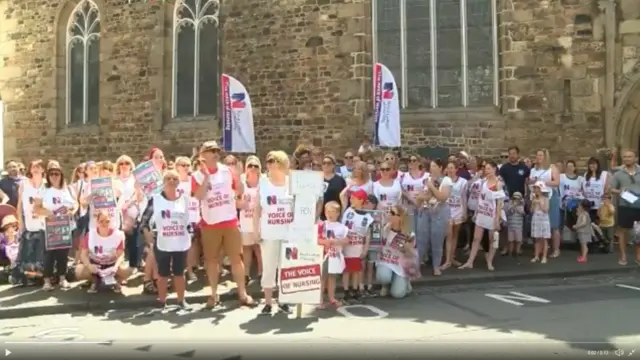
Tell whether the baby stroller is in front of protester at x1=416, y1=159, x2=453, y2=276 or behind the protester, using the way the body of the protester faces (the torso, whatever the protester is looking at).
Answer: behind

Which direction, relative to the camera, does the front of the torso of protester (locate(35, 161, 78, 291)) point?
toward the camera

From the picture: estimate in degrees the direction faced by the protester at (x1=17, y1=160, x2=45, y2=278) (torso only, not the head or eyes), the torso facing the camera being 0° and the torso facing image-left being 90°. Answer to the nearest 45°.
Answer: approximately 315°

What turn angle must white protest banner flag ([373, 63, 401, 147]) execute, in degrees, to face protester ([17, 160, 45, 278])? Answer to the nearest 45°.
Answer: approximately 45° to its right

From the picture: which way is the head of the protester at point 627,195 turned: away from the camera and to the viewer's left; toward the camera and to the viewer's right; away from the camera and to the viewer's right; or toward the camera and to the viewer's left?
toward the camera and to the viewer's left

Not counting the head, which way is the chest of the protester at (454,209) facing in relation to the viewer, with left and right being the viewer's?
facing the viewer and to the left of the viewer

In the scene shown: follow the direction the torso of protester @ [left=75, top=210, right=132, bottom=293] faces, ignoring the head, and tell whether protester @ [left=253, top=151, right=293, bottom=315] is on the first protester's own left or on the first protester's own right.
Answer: on the first protester's own left

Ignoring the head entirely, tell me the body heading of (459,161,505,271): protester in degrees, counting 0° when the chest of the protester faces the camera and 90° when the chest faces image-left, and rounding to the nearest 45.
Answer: approximately 45°

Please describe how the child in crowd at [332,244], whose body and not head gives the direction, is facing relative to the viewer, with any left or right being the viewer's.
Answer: facing the viewer

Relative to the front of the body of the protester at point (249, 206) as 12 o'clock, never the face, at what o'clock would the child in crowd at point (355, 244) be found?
The child in crowd is roughly at 10 o'clock from the protester.

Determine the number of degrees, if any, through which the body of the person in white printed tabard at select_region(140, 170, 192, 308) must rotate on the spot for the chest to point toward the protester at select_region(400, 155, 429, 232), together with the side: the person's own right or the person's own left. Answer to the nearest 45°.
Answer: approximately 90° to the person's own left

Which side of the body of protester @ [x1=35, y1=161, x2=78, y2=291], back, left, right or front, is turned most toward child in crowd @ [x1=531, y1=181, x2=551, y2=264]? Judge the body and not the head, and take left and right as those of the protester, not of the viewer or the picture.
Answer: left
